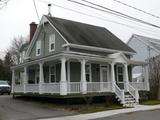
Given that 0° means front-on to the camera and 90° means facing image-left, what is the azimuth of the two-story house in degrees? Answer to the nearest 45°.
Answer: approximately 315°

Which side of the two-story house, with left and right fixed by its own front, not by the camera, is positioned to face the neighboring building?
left
